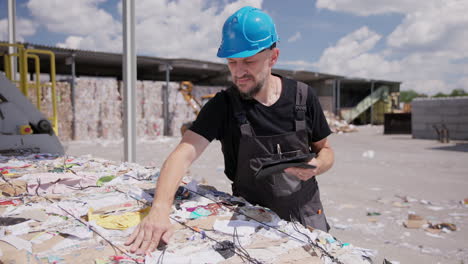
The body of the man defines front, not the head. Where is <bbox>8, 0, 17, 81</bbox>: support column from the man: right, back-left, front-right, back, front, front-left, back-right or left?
back-right

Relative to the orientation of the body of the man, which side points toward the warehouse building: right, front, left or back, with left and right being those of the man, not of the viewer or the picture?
back

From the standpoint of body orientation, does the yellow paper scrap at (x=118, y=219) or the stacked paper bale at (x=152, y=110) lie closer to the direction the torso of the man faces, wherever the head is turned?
the yellow paper scrap

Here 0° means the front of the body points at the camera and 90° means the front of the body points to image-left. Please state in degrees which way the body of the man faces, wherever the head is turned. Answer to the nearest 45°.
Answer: approximately 0°

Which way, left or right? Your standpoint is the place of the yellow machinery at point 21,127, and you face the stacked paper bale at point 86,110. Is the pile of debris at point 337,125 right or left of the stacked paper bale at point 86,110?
right

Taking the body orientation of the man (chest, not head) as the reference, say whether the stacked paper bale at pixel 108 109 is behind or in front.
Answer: behind

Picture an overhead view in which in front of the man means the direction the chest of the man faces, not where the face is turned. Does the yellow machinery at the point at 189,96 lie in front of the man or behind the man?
behind

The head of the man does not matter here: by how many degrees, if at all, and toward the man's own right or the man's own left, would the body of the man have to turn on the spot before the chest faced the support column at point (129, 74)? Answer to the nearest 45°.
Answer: approximately 135° to the man's own right

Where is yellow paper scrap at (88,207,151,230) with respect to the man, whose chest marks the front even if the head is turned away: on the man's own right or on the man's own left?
on the man's own right

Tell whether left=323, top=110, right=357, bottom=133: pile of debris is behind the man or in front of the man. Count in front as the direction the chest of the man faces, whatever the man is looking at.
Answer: behind

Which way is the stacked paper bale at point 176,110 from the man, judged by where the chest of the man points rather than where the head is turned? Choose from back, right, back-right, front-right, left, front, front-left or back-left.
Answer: back

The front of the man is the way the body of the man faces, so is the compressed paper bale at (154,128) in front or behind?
behind
